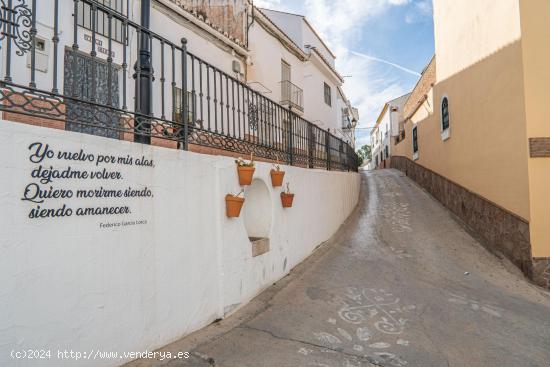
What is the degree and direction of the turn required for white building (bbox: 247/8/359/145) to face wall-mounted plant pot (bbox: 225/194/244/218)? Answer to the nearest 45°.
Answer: approximately 45° to its right

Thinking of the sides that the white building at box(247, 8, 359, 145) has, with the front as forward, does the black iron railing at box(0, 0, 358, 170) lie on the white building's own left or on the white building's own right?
on the white building's own right

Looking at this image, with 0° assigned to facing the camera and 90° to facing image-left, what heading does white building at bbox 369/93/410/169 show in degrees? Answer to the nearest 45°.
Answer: approximately 45°

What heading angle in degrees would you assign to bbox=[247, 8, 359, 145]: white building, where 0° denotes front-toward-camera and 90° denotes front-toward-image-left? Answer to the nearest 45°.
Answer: approximately 315°

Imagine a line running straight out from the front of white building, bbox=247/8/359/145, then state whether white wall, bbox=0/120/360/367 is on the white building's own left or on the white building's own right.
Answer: on the white building's own right

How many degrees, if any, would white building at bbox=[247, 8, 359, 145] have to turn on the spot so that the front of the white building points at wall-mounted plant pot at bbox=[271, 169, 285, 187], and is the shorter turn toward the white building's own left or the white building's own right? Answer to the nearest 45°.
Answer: approximately 45° to the white building's own right

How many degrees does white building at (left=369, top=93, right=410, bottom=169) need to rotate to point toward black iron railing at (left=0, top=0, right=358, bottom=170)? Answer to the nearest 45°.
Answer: approximately 45° to its left

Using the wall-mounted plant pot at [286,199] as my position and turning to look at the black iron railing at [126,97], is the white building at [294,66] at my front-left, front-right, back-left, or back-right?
back-right

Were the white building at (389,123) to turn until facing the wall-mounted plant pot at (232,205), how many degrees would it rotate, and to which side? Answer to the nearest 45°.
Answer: approximately 45° to its left

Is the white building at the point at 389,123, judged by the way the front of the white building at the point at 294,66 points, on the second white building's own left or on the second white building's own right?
on the second white building's own left
